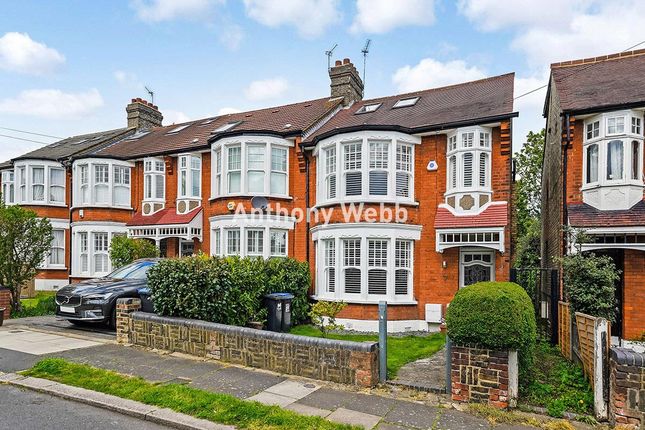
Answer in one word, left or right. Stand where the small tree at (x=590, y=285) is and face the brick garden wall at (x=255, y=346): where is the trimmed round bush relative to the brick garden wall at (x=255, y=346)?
left

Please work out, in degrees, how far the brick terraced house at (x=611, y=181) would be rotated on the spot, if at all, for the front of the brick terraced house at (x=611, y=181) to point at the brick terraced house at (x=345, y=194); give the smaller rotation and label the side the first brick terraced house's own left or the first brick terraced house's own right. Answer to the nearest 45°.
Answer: approximately 90° to the first brick terraced house's own right

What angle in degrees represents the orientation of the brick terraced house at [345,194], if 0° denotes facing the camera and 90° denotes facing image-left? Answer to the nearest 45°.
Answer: approximately 45°

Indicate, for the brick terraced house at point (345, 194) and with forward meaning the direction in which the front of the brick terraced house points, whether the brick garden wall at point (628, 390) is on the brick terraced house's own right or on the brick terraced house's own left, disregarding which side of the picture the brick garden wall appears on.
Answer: on the brick terraced house's own left

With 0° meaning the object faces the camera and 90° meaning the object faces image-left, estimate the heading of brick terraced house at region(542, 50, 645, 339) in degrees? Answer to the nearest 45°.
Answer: approximately 0°

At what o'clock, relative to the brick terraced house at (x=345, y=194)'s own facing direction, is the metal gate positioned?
The metal gate is roughly at 9 o'clock from the brick terraced house.

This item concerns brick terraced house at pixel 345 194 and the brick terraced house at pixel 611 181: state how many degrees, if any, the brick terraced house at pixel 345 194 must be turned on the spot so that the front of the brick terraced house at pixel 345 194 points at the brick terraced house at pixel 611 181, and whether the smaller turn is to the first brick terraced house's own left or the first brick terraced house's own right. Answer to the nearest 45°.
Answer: approximately 90° to the first brick terraced house's own left

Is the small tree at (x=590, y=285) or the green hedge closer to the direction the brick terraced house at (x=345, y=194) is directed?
the green hedge

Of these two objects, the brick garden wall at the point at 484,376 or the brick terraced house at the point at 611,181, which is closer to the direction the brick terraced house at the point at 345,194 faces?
the brick garden wall

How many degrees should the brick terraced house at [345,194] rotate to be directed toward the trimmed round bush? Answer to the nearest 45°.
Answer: approximately 45° to its left
